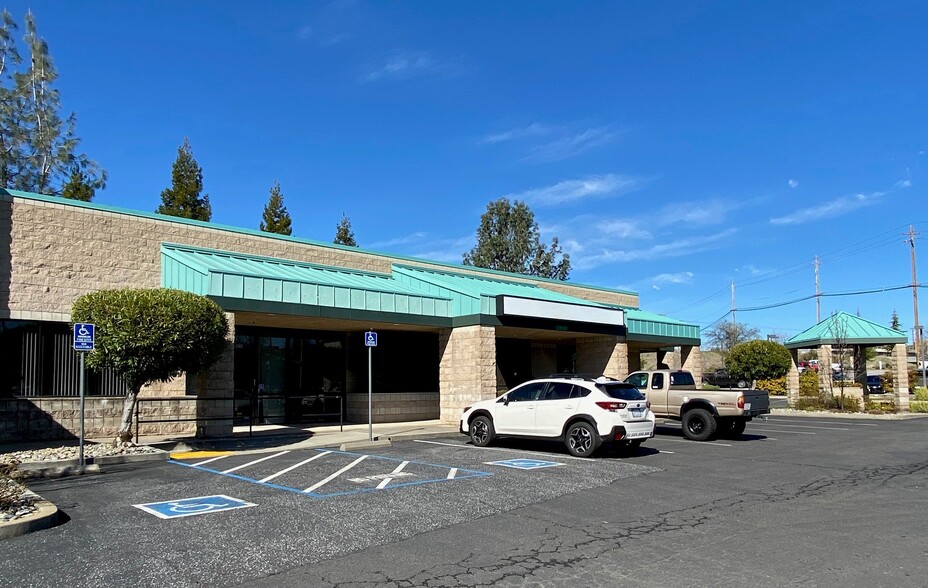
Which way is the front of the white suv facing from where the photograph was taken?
facing away from the viewer and to the left of the viewer

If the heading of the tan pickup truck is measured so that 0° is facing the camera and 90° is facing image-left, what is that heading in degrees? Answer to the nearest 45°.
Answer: approximately 135°

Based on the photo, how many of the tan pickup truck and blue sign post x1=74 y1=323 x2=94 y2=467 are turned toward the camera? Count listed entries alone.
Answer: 1

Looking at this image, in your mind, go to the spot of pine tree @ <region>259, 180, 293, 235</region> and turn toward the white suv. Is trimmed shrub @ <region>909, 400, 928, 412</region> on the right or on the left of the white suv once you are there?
left

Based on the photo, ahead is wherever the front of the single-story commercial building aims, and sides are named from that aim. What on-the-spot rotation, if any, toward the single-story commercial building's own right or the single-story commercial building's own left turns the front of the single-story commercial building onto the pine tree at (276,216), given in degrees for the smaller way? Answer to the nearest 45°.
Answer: approximately 135° to the single-story commercial building's own left

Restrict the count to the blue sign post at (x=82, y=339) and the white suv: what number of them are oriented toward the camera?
1

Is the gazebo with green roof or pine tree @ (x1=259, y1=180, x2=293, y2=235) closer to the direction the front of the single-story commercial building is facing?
the gazebo with green roof

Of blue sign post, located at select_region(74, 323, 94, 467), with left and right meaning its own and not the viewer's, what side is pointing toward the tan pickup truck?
left

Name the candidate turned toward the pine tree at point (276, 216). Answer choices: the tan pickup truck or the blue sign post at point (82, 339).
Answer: the tan pickup truck

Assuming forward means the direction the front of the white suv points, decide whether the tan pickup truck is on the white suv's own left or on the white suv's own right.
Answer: on the white suv's own right
